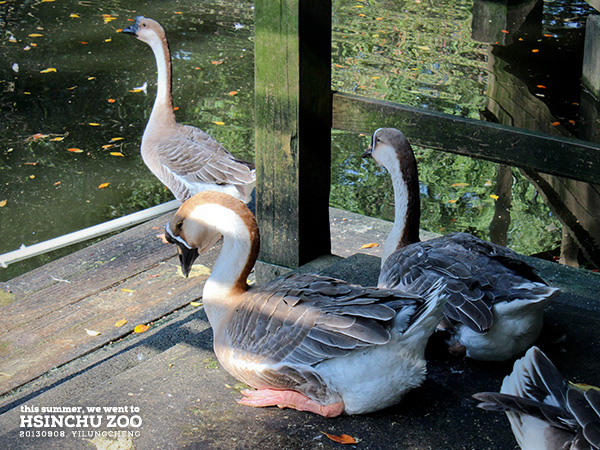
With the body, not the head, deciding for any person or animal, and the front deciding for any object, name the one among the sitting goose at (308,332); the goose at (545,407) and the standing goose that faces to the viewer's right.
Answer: the goose

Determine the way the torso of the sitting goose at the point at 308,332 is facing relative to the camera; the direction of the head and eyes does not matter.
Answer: to the viewer's left

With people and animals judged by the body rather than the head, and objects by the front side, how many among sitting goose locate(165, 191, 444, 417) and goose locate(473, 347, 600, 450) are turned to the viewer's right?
1

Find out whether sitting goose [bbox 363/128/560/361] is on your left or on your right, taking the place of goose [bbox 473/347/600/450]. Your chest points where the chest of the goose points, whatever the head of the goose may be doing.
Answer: on your left

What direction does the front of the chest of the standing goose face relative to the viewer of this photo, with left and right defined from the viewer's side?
facing to the left of the viewer

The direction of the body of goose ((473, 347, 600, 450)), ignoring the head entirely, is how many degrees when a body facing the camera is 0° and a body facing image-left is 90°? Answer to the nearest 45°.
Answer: approximately 270°

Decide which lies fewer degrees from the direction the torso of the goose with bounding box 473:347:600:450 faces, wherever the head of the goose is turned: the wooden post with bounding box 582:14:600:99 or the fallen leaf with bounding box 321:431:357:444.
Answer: the wooden post

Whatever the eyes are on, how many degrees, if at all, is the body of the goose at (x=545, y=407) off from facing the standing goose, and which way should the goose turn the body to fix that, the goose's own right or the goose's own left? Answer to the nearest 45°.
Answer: approximately 135° to the goose's own left

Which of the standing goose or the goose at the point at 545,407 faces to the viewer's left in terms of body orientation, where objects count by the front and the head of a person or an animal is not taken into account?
the standing goose

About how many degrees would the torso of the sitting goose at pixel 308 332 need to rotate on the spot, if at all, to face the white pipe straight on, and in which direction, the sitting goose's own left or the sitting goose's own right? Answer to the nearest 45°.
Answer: approximately 45° to the sitting goose's own right

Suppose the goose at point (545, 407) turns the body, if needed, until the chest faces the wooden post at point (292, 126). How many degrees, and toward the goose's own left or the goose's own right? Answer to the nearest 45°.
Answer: approximately 135° to the goose's own left
